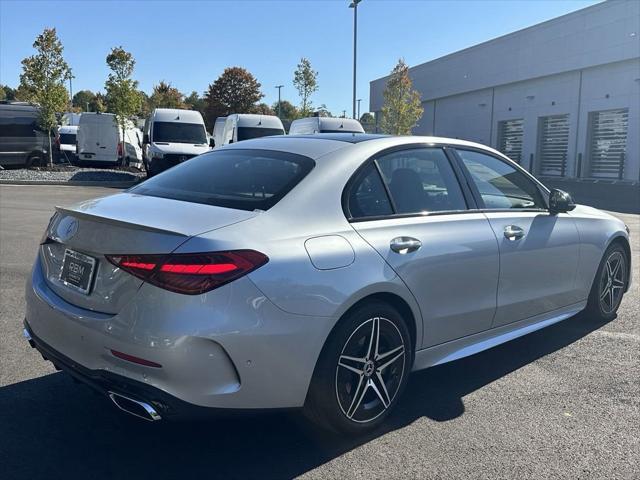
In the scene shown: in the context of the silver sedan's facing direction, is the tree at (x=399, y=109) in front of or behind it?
in front

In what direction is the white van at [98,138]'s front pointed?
away from the camera

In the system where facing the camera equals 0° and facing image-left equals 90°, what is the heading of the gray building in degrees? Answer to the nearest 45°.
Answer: approximately 45°

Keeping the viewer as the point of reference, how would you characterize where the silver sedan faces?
facing away from the viewer and to the right of the viewer

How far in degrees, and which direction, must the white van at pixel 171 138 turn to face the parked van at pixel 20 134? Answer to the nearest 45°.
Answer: approximately 135° to its right

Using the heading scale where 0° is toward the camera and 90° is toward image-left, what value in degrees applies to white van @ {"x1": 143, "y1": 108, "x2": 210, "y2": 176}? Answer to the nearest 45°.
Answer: approximately 0°

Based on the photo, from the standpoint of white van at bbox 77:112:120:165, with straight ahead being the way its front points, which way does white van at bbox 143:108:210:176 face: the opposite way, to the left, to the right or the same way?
the opposite way

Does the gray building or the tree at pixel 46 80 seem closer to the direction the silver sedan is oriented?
the gray building

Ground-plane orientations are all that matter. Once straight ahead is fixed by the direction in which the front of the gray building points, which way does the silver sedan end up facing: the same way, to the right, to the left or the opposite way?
the opposite way

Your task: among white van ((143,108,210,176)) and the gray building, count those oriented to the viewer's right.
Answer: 0
